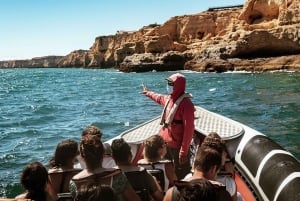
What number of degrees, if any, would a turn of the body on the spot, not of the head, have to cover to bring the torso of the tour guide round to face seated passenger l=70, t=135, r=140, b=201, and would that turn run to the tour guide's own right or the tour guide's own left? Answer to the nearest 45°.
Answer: approximately 45° to the tour guide's own left

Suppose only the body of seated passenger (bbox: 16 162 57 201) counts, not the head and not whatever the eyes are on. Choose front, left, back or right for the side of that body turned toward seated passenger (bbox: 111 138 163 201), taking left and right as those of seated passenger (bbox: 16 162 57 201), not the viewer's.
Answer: right

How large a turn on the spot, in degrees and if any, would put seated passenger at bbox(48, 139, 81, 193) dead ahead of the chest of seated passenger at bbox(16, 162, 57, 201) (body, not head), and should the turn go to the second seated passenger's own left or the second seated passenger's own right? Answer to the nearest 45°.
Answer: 0° — they already face them

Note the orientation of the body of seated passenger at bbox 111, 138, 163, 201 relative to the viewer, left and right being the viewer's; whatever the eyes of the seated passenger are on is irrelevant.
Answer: facing away from the viewer

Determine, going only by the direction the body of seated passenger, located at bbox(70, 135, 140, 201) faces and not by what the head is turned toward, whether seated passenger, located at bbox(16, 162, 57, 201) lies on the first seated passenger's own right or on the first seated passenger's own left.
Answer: on the first seated passenger's own left

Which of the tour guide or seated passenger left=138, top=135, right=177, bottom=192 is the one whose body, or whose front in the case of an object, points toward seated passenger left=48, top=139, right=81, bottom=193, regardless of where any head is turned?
the tour guide

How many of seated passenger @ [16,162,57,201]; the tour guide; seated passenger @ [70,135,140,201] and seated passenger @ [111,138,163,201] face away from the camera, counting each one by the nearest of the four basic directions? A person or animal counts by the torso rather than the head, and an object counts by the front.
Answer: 3

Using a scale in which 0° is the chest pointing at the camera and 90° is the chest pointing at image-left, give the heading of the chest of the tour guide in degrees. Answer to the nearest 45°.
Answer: approximately 45°

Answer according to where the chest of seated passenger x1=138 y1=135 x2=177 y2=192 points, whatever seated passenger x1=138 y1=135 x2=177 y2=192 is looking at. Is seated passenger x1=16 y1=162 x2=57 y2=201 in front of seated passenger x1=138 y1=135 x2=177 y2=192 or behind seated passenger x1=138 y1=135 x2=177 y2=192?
behind

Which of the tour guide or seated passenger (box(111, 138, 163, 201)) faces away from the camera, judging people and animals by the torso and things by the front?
the seated passenger

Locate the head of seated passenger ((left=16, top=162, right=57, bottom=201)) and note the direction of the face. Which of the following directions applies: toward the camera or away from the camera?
away from the camera

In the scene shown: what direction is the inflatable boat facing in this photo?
away from the camera

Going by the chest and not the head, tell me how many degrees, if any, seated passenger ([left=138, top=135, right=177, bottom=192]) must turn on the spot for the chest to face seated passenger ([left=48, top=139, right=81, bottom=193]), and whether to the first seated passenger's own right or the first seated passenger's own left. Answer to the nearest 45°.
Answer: approximately 135° to the first seated passenger's own left

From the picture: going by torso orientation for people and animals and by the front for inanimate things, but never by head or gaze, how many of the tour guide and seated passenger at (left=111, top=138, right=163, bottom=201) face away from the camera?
1

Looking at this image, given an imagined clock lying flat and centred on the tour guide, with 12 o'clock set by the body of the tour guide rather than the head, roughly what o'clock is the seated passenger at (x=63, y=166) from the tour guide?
The seated passenger is roughly at 12 o'clock from the tour guide.

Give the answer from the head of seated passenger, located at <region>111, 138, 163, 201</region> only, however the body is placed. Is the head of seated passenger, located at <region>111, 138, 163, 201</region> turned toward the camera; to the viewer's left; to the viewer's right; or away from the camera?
away from the camera

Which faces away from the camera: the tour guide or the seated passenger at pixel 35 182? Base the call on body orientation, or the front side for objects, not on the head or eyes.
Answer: the seated passenger
